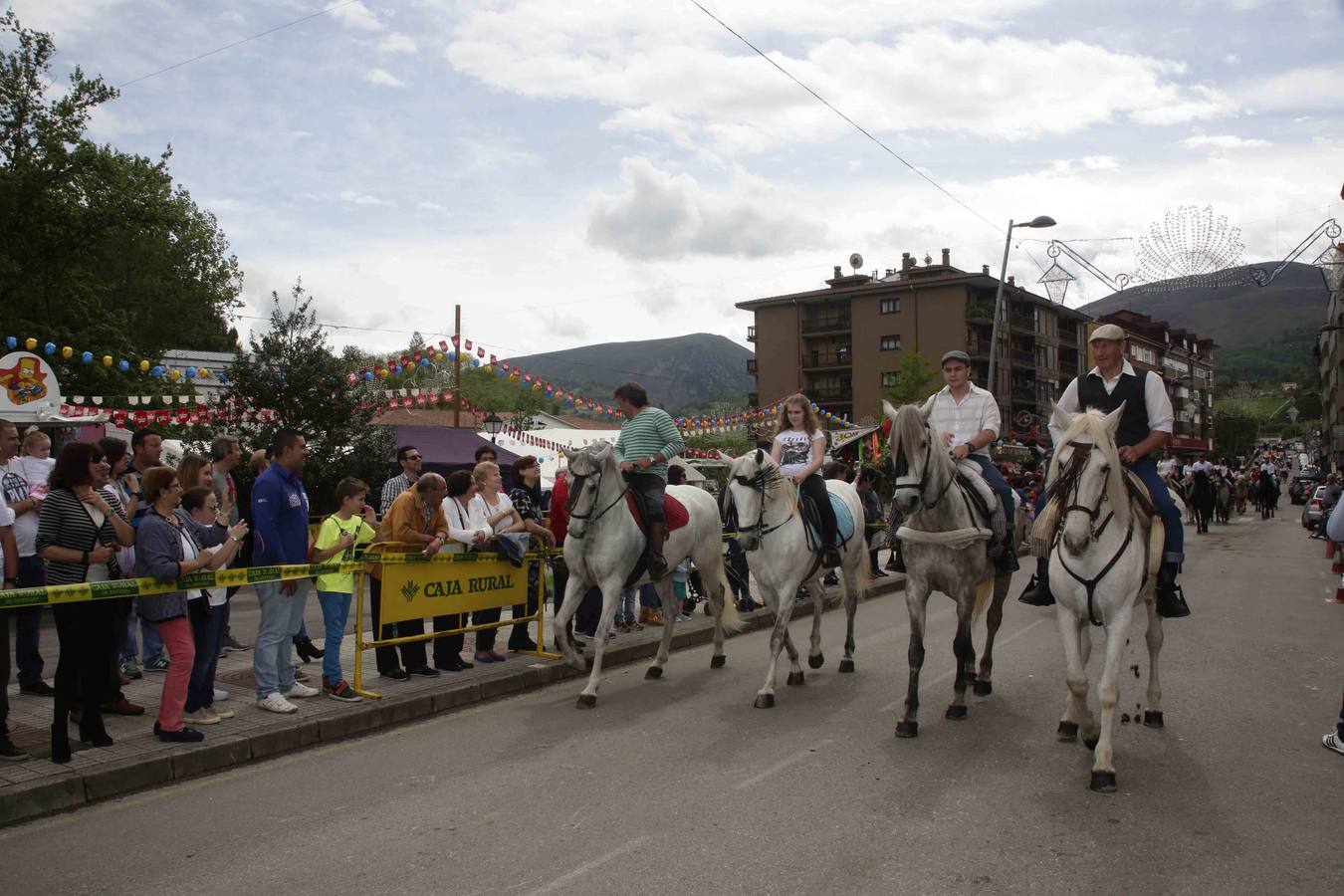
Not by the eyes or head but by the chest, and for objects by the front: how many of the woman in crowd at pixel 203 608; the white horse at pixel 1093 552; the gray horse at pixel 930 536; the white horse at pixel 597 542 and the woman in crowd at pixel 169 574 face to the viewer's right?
2

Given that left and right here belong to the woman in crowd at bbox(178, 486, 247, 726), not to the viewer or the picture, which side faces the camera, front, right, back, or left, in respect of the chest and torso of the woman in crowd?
right

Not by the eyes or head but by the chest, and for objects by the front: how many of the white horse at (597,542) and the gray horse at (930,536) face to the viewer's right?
0

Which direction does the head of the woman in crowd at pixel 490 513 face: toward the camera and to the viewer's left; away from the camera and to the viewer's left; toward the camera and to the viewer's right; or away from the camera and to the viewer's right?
toward the camera and to the viewer's right

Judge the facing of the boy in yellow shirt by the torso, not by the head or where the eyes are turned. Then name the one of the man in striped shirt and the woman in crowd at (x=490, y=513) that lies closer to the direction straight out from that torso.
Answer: the man in striped shirt

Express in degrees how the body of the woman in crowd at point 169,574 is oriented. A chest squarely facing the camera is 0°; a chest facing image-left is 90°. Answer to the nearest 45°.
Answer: approximately 270°

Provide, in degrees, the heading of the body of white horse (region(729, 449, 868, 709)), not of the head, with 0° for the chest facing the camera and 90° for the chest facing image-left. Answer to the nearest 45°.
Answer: approximately 45°

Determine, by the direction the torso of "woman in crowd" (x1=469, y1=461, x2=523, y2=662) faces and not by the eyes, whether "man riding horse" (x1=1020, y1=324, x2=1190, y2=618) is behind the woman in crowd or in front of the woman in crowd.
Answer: in front

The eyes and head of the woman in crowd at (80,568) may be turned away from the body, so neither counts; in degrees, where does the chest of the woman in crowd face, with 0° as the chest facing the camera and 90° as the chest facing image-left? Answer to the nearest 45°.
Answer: approximately 315°

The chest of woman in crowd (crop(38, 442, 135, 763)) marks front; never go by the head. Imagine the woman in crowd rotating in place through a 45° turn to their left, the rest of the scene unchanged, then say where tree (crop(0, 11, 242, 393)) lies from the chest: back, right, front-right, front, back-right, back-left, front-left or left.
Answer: left

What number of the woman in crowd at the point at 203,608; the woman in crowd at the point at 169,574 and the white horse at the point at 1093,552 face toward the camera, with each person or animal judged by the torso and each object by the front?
1

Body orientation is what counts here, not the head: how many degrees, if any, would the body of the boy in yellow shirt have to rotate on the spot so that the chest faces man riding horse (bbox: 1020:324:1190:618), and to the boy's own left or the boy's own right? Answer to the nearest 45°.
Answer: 0° — they already face them
